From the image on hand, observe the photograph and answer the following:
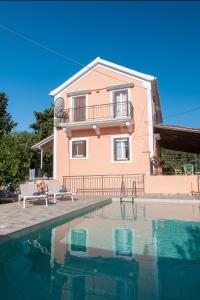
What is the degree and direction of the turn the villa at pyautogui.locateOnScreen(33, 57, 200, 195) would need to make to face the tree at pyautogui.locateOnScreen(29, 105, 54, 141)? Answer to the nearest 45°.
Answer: approximately 135° to its right

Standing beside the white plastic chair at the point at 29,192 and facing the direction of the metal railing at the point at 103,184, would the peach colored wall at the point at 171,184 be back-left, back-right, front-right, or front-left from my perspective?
front-right

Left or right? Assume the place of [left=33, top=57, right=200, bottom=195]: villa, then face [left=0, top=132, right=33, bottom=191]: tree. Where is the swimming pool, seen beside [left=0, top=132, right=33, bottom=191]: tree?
left

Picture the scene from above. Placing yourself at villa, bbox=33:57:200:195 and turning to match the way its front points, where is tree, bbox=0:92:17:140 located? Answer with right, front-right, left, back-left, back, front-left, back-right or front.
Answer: back-right

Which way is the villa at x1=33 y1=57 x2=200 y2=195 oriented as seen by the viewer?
toward the camera

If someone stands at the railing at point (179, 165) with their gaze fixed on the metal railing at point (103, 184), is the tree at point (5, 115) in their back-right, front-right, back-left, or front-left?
front-right

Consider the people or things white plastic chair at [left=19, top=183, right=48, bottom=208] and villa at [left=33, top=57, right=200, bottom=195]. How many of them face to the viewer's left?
0

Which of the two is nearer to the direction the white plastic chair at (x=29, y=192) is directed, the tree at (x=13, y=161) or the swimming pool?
the swimming pool

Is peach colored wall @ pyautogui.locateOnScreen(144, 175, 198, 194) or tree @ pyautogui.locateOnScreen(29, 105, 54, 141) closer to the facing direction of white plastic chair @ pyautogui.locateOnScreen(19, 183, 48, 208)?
the peach colored wall

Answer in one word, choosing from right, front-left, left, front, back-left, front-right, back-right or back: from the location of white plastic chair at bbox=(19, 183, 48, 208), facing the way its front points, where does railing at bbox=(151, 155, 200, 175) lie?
left

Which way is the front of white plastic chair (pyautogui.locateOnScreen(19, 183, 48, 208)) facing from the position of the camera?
facing the viewer and to the right of the viewer

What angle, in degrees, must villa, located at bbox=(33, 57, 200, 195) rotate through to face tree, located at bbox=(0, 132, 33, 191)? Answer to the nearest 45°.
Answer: approximately 45° to its right

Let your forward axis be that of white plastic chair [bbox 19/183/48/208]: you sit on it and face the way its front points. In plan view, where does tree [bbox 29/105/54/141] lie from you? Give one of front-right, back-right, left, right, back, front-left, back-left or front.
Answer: back-left

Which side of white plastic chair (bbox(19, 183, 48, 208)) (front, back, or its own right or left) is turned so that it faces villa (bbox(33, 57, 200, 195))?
left

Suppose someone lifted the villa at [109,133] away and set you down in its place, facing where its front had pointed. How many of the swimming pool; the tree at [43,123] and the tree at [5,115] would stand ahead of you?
1

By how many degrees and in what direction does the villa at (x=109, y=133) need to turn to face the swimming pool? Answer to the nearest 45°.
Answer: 0° — it already faces it
